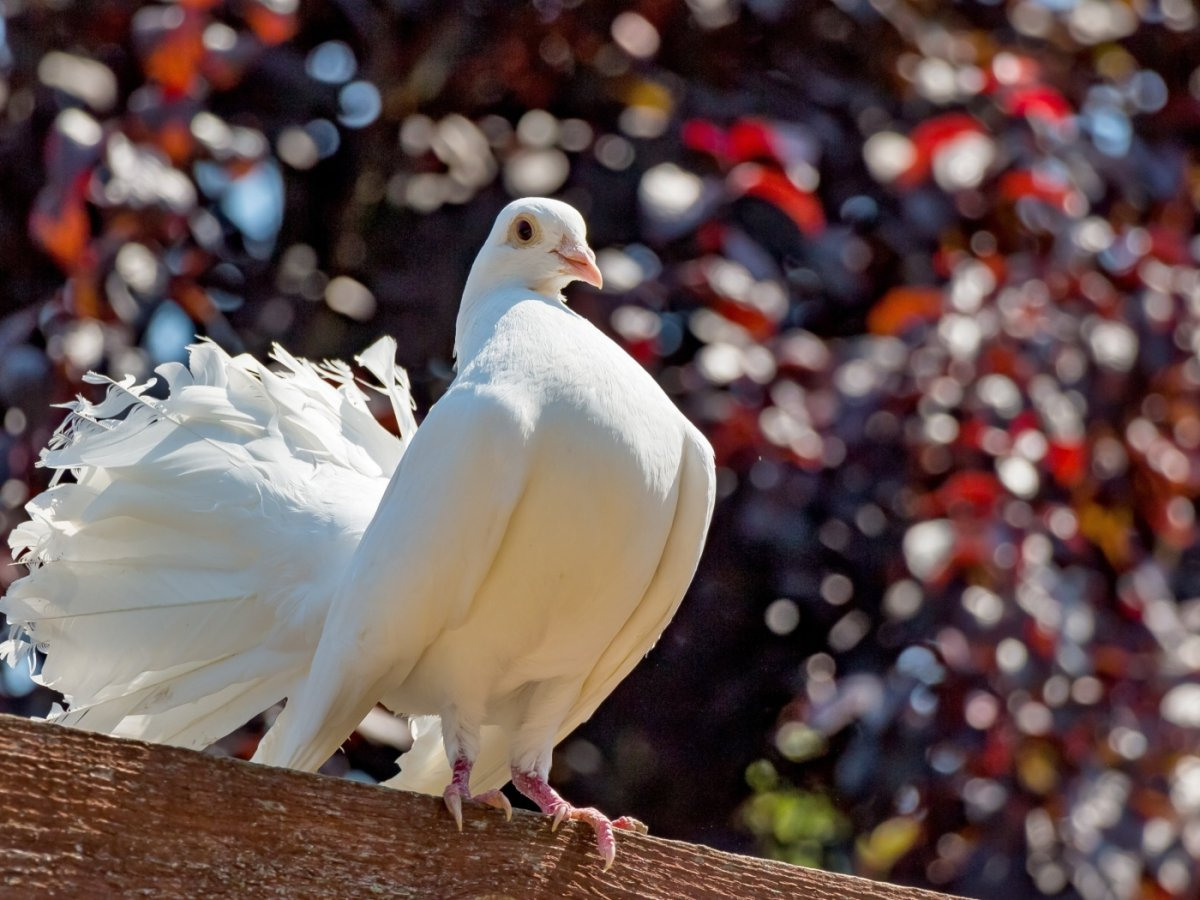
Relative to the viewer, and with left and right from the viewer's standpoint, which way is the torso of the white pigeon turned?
facing the viewer and to the right of the viewer
